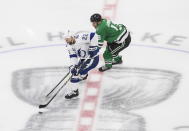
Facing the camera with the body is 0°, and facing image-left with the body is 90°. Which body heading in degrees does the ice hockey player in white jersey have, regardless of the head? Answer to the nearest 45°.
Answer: approximately 45°

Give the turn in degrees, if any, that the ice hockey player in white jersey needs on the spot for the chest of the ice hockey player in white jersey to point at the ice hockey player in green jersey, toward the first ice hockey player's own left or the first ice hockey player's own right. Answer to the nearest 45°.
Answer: approximately 180°
